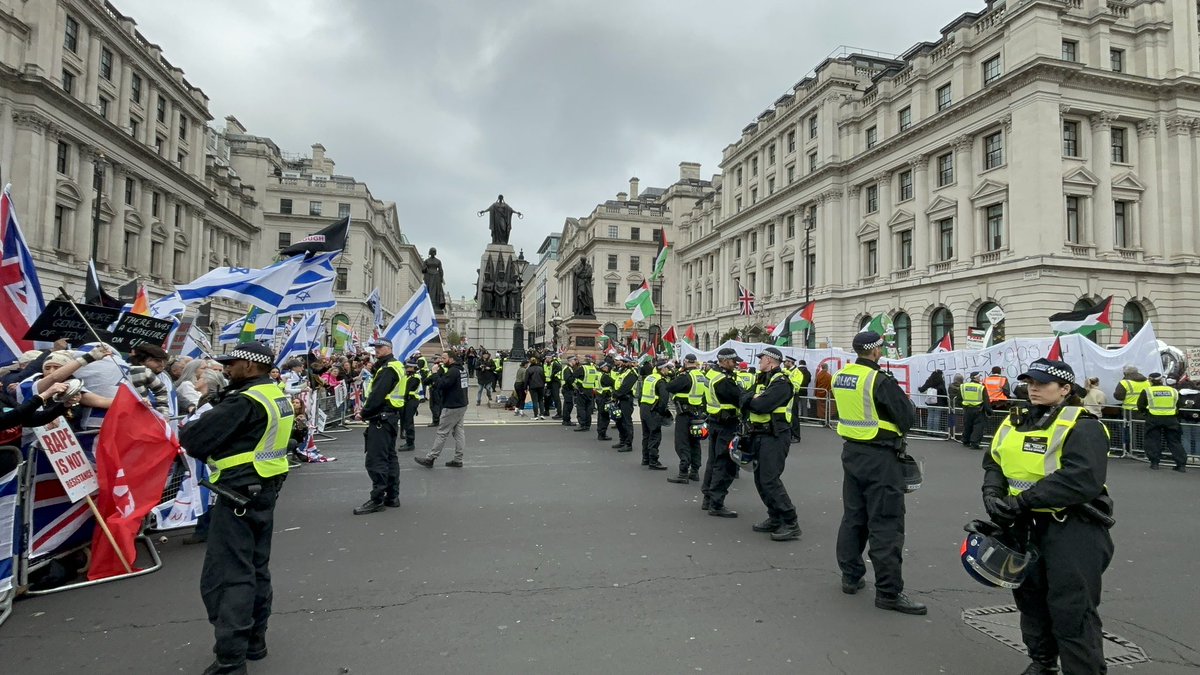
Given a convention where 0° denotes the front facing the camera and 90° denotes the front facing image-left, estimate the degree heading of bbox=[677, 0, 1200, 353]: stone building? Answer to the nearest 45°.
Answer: approximately 45°

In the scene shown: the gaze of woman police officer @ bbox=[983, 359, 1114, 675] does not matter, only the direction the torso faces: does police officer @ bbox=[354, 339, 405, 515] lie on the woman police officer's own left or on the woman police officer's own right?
on the woman police officer's own right
